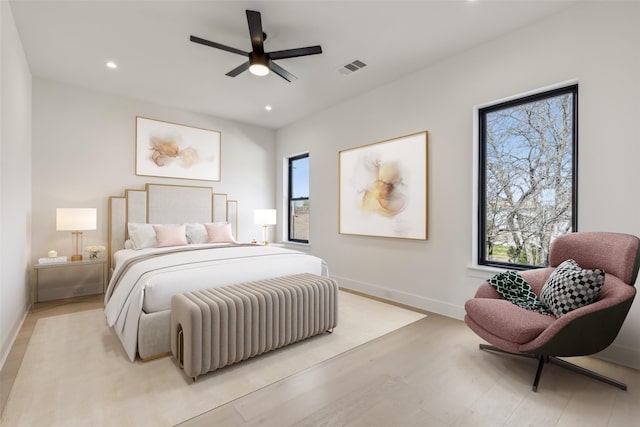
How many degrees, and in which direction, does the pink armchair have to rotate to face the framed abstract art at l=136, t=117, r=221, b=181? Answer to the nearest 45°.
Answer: approximately 45° to its right

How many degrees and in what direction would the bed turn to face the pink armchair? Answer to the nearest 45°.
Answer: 0° — it already faces it

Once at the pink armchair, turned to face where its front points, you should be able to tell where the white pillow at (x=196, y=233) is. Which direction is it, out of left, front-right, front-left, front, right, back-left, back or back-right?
front-right

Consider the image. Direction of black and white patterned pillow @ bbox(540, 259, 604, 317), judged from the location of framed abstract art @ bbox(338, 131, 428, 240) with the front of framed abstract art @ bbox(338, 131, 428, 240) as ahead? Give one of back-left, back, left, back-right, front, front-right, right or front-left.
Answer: left

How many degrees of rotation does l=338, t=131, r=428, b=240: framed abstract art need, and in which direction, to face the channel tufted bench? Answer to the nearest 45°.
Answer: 0° — it already faces it

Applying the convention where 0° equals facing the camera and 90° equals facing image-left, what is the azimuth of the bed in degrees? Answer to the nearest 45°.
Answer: approximately 315°

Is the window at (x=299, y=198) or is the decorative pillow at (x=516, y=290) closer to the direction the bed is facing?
the decorative pillow

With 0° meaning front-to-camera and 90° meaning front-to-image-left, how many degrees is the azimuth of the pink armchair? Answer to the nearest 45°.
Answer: approximately 45°

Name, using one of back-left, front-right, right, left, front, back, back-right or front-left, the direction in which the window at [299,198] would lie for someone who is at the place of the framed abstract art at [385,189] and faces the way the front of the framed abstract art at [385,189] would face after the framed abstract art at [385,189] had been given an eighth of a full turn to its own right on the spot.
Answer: front-right

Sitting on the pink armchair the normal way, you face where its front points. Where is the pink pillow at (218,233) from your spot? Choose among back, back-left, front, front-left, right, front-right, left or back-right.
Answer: front-right

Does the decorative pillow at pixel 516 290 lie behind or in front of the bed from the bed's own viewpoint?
in front

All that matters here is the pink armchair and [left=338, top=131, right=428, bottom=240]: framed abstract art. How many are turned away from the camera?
0

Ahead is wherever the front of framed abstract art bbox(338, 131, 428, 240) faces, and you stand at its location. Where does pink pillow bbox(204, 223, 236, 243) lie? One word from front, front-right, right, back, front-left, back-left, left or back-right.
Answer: front-right

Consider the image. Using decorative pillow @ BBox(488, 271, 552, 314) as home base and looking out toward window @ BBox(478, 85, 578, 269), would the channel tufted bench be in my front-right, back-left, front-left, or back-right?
back-left
